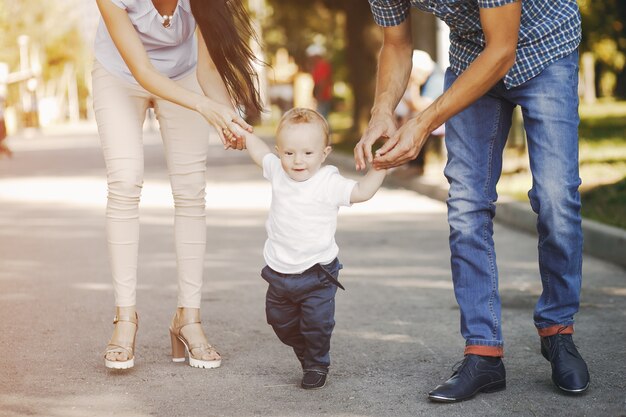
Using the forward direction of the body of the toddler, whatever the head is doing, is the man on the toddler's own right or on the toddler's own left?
on the toddler's own left

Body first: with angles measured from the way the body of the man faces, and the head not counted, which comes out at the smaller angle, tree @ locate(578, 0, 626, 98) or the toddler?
the toddler

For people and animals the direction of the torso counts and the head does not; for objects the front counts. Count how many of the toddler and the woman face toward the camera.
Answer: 2

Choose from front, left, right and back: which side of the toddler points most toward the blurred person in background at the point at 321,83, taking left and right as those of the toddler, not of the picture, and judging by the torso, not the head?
back

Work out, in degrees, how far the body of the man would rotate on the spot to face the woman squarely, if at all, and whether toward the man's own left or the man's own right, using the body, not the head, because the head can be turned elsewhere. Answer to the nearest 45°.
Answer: approximately 45° to the man's own right

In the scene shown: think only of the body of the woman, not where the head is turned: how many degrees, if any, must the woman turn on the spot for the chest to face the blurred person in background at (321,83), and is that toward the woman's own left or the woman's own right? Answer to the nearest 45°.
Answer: approximately 180°

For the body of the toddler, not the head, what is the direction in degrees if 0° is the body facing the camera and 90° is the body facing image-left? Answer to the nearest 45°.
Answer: approximately 0°
